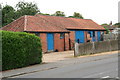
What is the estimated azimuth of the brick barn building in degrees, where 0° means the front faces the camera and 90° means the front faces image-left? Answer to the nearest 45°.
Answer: approximately 315°

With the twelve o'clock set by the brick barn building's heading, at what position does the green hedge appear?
The green hedge is roughly at 2 o'clock from the brick barn building.

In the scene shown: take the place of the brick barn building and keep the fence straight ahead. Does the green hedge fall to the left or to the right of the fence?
right
